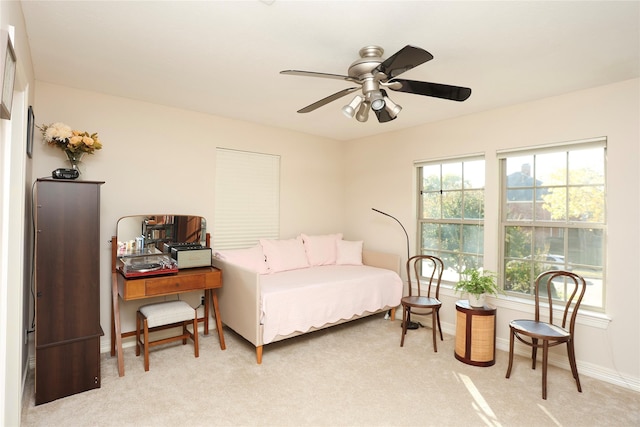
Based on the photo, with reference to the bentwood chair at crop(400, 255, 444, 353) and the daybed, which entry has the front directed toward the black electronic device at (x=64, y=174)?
the bentwood chair

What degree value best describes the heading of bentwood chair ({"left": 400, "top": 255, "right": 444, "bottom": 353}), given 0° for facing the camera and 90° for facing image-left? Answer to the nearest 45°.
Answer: approximately 45°

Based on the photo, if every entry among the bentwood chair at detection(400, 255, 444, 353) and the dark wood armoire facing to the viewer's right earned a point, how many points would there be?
1

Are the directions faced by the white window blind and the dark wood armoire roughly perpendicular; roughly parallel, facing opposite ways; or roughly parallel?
roughly perpendicular

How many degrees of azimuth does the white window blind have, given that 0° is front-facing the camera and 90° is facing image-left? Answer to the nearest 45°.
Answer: approximately 315°

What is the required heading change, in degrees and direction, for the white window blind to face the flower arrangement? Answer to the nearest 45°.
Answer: approximately 90° to its right

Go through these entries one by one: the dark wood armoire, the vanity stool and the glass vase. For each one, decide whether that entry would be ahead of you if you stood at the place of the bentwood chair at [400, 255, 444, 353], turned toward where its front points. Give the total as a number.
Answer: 3

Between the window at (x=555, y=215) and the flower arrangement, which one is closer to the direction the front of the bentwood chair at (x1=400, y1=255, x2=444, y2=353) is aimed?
the flower arrangement

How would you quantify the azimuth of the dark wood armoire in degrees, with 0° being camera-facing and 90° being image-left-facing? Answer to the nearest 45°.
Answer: approximately 270°

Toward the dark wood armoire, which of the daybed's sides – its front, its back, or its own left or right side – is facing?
right

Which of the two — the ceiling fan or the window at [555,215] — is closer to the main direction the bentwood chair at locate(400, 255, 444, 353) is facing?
the ceiling fan
